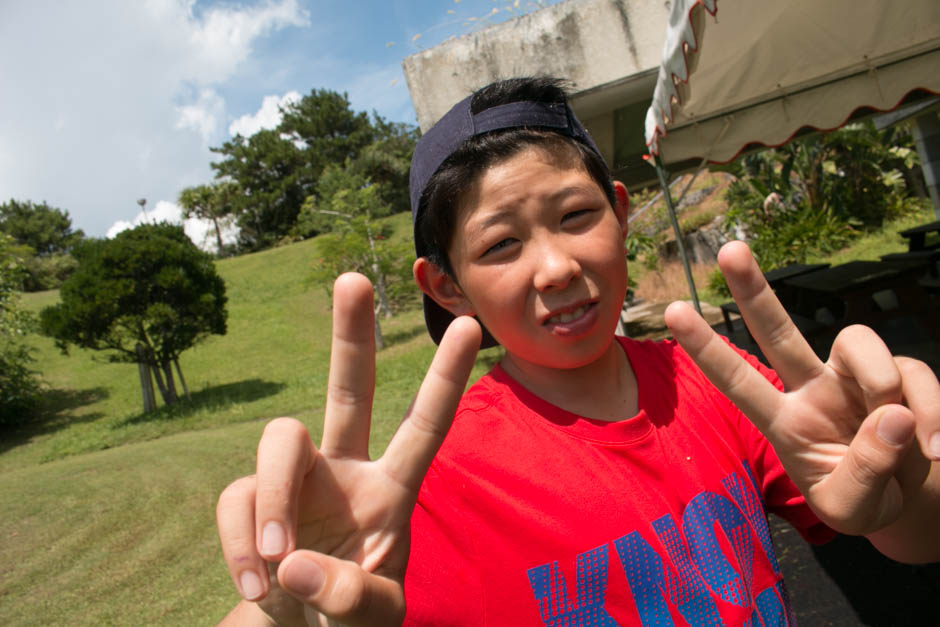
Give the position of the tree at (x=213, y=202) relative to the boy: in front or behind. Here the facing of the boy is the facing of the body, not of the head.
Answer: behind

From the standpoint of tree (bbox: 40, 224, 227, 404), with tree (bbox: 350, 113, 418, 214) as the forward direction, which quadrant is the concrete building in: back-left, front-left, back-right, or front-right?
back-right

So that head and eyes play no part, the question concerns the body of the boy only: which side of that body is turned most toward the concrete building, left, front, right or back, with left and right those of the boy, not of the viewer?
back

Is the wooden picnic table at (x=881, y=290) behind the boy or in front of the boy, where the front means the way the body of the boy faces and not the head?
behind

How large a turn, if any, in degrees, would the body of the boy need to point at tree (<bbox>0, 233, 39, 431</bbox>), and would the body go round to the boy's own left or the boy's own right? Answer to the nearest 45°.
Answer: approximately 135° to the boy's own right

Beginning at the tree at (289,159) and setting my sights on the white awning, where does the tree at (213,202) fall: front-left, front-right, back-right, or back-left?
back-right

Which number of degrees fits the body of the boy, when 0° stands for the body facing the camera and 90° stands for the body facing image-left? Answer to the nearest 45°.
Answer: approximately 0°

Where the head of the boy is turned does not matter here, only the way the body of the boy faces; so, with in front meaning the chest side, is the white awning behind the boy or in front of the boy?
behind

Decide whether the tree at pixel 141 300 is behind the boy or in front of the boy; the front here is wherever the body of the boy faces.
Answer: behind
